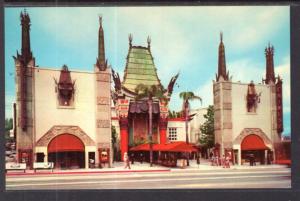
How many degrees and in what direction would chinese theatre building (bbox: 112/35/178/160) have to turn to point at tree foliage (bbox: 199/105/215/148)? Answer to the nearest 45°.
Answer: approximately 90° to its left

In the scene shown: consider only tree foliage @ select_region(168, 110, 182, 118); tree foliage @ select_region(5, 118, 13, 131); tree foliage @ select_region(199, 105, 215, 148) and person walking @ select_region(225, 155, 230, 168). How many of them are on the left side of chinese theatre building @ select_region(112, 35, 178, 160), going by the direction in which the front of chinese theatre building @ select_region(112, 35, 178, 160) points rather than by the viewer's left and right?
3

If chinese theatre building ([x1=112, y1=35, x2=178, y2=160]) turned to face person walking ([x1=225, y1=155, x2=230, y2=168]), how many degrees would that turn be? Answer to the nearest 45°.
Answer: approximately 90° to its left

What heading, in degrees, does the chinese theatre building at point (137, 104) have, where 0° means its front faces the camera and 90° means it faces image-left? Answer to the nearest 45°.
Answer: approximately 0°

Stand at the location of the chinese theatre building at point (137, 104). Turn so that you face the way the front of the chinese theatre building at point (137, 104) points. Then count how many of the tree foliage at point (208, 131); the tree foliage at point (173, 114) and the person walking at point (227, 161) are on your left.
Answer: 3

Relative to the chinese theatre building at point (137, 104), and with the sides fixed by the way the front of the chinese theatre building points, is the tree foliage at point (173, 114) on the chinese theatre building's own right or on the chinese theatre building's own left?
on the chinese theatre building's own left

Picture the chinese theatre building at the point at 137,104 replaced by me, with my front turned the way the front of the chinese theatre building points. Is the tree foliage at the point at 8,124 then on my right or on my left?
on my right
